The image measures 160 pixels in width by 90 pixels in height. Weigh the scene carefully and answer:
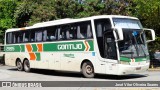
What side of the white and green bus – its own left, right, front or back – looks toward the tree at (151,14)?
left

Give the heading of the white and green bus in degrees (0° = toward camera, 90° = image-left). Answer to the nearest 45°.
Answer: approximately 315°
